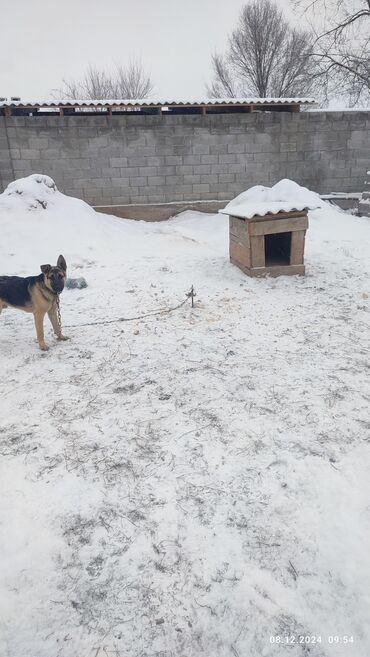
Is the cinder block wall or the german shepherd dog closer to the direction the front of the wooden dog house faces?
the german shepherd dog

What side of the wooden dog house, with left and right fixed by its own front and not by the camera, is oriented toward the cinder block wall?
back

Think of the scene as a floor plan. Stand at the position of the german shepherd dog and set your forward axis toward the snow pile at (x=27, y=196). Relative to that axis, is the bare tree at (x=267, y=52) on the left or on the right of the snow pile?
right

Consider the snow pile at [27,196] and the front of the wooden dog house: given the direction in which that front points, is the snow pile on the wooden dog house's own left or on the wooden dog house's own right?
on the wooden dog house's own right

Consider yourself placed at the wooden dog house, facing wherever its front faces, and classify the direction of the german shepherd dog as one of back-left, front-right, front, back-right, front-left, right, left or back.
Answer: front-right

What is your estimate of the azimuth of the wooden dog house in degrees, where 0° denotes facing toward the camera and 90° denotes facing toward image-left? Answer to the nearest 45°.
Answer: approximately 0°

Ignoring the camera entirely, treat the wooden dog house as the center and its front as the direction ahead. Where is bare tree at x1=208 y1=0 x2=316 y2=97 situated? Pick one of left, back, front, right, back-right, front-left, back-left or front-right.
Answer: back
